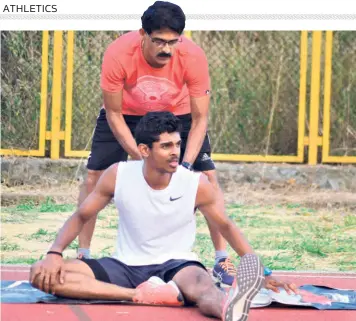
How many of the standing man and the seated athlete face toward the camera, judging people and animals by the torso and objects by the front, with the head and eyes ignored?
2

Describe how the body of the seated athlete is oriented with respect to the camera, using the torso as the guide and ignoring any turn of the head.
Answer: toward the camera

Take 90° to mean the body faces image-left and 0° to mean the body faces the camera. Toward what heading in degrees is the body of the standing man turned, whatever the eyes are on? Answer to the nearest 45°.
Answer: approximately 0°

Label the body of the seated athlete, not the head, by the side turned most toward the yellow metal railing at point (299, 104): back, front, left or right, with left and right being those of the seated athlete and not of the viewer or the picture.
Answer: back

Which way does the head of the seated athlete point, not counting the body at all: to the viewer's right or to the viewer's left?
to the viewer's right

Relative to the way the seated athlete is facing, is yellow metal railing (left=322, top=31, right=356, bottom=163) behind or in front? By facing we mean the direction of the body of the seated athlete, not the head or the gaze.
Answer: behind
